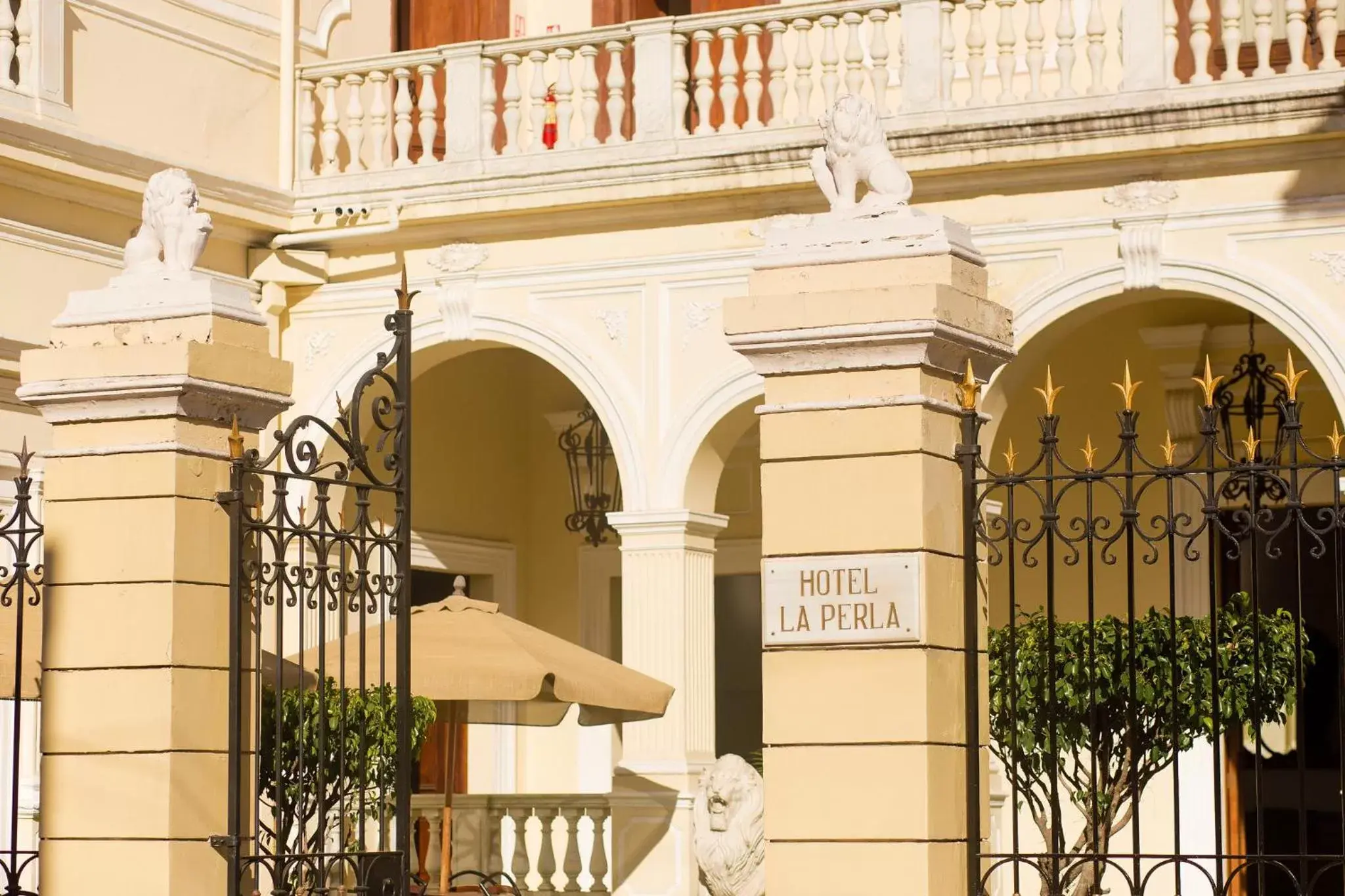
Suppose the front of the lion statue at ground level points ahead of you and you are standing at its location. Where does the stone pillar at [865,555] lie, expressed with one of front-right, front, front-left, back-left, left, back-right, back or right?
front-left

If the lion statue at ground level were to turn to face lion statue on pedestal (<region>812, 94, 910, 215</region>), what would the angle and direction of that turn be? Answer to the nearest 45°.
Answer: approximately 45° to its left

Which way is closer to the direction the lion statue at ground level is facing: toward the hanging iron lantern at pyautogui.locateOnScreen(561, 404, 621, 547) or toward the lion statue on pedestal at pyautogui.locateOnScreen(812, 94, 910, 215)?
the lion statue on pedestal

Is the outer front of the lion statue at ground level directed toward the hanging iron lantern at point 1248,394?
no

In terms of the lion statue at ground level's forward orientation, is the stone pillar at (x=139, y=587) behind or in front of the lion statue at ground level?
in front

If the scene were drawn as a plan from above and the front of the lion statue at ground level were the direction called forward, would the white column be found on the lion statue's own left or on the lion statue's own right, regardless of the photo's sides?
on the lion statue's own right

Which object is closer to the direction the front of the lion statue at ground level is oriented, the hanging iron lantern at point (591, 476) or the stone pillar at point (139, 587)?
the stone pillar

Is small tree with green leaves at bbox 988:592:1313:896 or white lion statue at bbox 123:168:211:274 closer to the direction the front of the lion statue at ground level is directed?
the white lion statue

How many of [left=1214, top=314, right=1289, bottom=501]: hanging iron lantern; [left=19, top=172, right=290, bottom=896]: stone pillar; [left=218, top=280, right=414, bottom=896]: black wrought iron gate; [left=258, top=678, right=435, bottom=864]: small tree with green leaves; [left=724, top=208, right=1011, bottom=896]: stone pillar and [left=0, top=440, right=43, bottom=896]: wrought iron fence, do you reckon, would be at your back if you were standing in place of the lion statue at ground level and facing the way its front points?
1

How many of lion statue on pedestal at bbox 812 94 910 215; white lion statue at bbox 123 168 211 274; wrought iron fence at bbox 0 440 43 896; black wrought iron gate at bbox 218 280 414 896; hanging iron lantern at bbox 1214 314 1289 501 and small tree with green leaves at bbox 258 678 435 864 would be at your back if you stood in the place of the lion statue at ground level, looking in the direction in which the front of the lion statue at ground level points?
1

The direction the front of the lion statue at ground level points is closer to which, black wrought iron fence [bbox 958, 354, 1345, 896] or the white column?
the black wrought iron fence

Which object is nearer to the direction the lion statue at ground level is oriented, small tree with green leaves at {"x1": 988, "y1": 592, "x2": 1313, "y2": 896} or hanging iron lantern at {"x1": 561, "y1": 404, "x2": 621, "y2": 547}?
the small tree with green leaves

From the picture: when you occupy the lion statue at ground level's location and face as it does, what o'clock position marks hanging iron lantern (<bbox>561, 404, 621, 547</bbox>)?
The hanging iron lantern is roughly at 4 o'clock from the lion statue at ground level.

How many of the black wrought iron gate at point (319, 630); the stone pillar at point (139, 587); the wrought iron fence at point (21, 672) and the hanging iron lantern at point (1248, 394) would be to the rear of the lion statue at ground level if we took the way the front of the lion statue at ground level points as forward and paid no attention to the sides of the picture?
1

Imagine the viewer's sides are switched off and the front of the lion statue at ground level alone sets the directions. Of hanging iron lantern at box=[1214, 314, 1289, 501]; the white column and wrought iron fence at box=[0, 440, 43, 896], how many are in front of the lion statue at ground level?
1

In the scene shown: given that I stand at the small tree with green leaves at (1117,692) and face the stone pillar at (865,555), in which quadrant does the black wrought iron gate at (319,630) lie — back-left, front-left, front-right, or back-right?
front-right
